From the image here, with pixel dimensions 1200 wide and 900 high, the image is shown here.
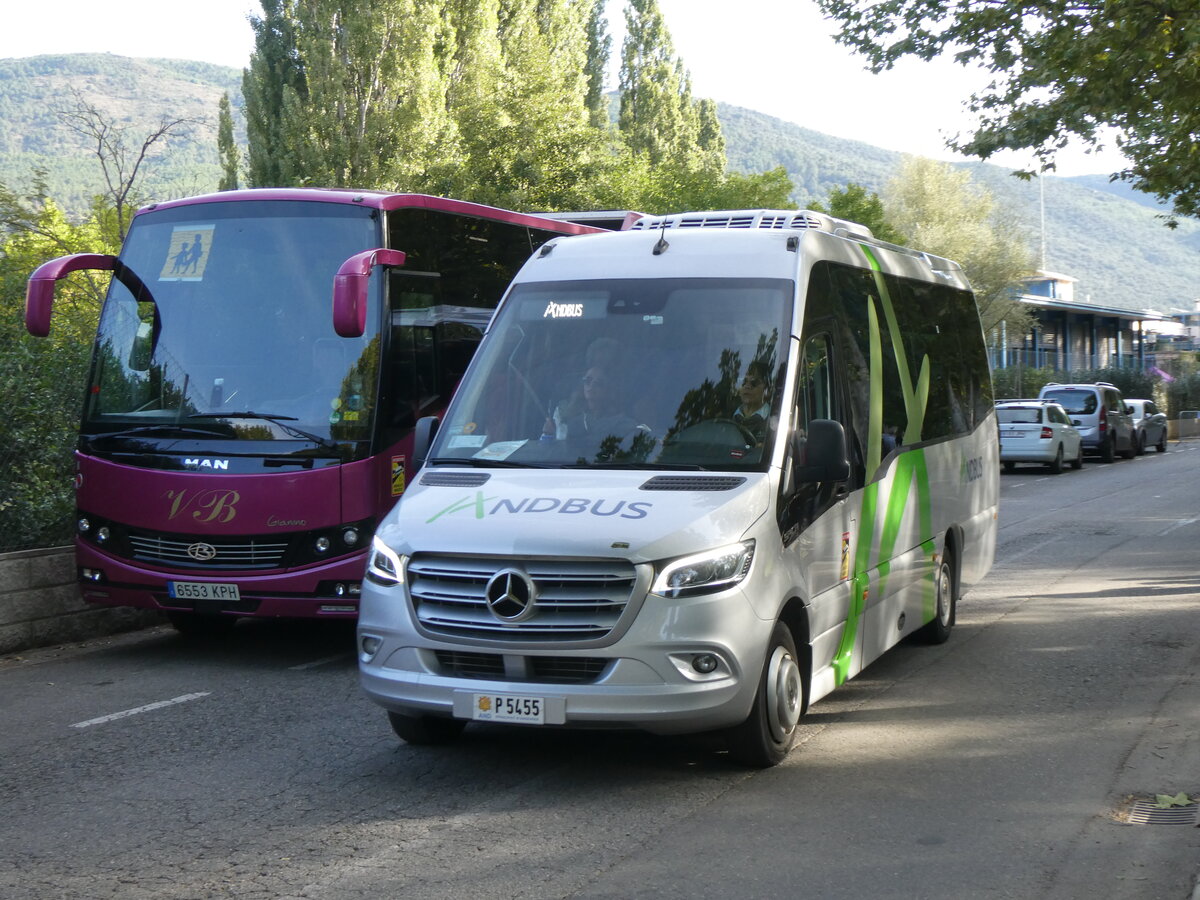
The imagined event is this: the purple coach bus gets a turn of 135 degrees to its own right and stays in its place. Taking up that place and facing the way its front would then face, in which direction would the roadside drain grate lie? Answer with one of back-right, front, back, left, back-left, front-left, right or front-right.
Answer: back-right

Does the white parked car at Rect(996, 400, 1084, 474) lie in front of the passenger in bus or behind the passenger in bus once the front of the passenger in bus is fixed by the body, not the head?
behind

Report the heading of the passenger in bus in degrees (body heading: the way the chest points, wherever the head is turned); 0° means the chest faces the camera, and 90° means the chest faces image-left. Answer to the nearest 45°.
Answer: approximately 45°

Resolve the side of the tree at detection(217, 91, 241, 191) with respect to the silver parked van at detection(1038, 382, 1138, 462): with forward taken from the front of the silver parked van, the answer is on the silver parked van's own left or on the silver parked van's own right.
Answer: on the silver parked van's own left

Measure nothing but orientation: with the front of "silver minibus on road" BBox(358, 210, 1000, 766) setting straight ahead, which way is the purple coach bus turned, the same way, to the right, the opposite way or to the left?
the same way

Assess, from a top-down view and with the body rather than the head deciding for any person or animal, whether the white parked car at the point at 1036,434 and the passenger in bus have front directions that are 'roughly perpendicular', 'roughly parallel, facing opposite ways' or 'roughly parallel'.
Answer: roughly parallel, facing opposite ways

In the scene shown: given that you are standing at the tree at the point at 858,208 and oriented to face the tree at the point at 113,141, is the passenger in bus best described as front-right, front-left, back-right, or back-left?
front-left

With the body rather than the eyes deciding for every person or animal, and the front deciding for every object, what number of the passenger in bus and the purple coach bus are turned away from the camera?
0

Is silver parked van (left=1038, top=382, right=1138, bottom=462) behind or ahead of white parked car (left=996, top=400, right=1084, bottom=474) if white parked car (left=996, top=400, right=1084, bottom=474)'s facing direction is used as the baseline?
ahead

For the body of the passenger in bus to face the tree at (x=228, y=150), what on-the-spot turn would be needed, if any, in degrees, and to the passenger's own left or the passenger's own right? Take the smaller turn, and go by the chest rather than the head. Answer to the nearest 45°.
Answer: approximately 135° to the passenger's own right

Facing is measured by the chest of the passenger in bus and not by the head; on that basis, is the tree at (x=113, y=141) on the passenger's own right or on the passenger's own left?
on the passenger's own right

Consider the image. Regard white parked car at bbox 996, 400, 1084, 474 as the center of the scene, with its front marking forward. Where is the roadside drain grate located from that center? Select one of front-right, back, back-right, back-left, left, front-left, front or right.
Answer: back-right

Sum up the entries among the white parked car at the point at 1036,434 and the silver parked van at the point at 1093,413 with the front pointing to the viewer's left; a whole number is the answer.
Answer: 0

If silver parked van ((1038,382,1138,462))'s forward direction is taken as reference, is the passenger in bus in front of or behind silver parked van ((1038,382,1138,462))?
behind

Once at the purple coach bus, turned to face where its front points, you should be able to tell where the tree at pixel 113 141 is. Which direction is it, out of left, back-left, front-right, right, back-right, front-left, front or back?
back-right

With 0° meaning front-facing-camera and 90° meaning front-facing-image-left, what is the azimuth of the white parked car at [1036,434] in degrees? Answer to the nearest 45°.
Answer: approximately 225°

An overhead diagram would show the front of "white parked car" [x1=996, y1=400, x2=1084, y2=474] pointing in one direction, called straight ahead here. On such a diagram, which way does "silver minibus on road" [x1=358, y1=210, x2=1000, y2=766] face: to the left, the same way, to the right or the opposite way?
the opposite way

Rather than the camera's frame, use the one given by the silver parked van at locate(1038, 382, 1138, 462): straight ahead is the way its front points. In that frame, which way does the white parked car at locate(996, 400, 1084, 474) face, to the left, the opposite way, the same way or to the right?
the same way

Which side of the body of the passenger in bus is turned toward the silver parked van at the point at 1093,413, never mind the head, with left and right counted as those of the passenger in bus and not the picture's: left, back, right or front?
back
